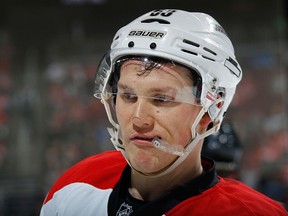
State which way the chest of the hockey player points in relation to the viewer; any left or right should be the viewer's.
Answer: facing the viewer and to the left of the viewer

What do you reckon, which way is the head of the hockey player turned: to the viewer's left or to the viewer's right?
to the viewer's left
